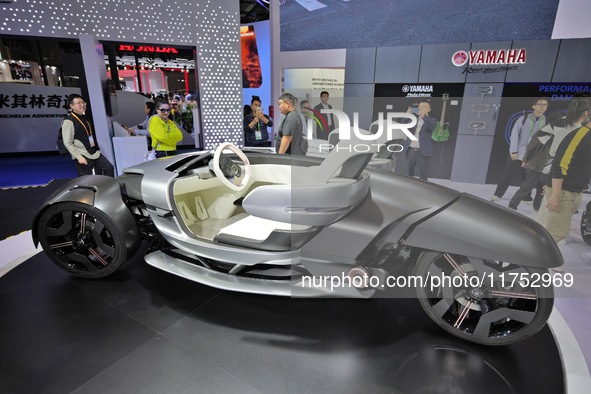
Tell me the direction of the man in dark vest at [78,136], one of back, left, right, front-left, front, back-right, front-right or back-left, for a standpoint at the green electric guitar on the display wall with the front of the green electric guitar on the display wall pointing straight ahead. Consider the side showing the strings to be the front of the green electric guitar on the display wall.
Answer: front-right

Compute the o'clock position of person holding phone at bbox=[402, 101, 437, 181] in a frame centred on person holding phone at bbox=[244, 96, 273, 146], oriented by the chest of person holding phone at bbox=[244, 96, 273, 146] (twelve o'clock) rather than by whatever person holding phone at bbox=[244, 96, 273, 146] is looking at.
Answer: person holding phone at bbox=[402, 101, 437, 181] is roughly at 10 o'clock from person holding phone at bbox=[244, 96, 273, 146].

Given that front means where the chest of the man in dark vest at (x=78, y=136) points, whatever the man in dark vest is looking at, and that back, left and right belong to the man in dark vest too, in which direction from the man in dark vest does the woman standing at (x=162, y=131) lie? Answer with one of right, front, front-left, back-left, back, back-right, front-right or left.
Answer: front-left

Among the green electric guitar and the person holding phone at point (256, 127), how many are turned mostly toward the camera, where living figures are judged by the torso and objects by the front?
2

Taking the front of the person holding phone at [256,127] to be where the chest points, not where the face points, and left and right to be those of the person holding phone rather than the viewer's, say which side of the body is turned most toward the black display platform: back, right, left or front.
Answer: front

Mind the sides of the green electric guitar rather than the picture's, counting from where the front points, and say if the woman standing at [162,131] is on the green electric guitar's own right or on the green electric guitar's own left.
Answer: on the green electric guitar's own right

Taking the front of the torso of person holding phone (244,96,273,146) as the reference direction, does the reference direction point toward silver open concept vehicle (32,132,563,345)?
yes

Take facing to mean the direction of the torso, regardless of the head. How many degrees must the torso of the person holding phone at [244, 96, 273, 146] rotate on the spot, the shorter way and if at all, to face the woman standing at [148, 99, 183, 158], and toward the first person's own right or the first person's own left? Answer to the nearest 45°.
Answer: approximately 45° to the first person's own right

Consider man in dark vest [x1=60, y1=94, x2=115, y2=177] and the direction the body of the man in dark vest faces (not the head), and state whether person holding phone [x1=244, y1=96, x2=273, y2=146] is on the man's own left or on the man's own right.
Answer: on the man's own left

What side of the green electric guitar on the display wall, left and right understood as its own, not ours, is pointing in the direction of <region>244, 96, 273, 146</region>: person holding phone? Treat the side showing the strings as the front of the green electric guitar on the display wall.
right

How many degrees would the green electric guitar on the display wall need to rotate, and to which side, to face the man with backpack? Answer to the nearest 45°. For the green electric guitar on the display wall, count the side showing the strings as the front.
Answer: approximately 45° to its left
